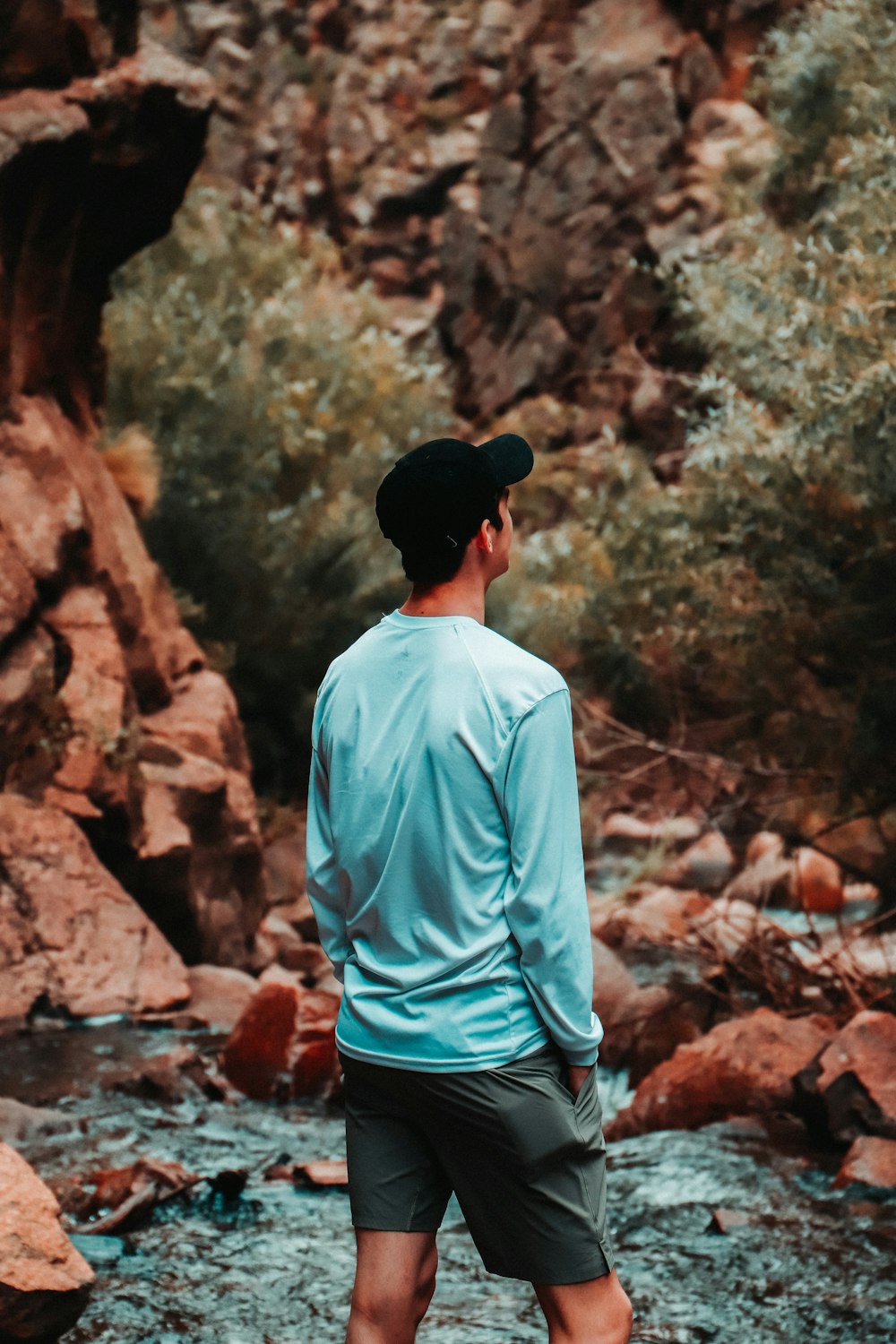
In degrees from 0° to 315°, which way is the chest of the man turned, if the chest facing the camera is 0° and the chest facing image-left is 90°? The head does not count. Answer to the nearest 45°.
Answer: approximately 225°

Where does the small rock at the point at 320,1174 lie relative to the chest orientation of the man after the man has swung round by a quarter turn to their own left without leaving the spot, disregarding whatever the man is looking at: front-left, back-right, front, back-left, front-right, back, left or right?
front-right

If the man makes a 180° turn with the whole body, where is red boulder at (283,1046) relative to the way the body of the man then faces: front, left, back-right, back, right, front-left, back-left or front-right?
back-right

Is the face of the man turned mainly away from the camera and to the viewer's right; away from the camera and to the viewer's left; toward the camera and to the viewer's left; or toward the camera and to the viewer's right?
away from the camera and to the viewer's right
